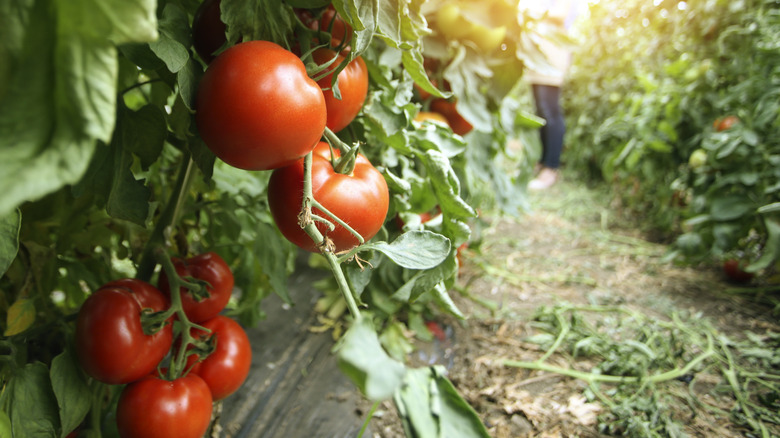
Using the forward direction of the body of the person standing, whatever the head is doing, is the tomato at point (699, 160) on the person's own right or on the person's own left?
on the person's own left

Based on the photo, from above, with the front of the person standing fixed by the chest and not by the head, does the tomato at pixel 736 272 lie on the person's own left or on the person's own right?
on the person's own left
